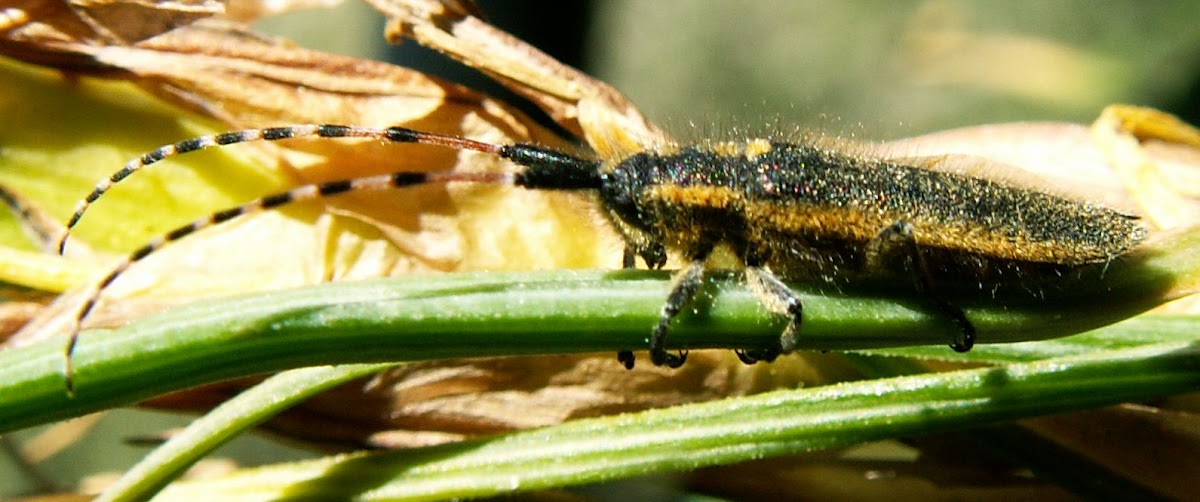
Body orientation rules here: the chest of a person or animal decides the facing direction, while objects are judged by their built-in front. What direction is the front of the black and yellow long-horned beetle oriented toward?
to the viewer's left

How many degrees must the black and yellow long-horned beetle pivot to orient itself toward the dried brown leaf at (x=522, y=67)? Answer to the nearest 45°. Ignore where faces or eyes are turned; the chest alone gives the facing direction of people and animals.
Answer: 0° — it already faces it
